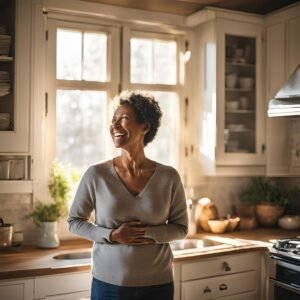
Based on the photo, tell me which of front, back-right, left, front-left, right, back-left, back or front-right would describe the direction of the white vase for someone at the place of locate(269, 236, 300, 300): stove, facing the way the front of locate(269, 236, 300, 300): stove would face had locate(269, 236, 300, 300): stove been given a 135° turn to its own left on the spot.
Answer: back

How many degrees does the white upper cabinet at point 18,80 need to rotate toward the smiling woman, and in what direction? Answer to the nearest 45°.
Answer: approximately 45° to its left

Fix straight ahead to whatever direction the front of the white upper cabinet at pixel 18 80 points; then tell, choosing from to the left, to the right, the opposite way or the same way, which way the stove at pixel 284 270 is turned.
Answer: to the right

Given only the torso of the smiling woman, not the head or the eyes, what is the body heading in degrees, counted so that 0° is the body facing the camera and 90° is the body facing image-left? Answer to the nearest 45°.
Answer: approximately 0°

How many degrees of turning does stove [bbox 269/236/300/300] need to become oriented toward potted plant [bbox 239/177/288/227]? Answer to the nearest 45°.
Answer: approximately 135° to its right

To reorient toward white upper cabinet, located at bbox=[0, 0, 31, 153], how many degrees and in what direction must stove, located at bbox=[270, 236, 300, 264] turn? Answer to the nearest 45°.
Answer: approximately 45° to its right

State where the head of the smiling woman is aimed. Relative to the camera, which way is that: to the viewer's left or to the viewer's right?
to the viewer's left

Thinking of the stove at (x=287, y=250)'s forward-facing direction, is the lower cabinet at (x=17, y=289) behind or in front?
in front

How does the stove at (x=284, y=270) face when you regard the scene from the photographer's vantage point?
facing the viewer and to the left of the viewer

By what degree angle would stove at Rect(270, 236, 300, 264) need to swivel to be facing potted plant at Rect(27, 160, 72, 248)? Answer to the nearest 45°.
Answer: approximately 45° to its right

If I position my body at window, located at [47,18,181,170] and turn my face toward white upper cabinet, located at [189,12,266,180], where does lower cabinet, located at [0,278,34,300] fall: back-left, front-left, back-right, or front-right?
back-right
